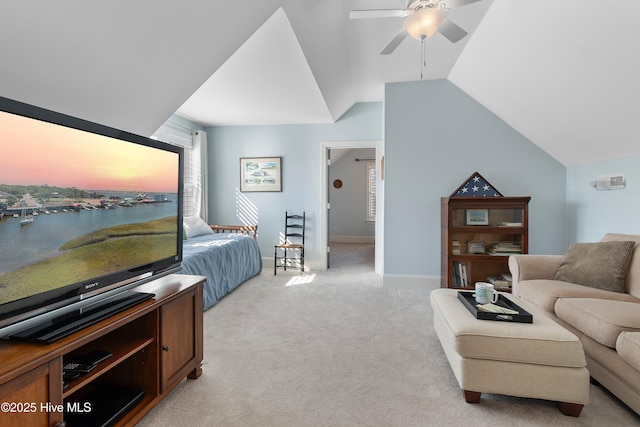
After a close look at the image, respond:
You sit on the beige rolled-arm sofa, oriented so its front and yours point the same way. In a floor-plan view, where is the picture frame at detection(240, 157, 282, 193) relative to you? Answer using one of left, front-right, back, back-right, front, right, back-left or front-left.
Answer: front-right

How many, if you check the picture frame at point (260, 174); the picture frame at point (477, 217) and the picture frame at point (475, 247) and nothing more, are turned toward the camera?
3

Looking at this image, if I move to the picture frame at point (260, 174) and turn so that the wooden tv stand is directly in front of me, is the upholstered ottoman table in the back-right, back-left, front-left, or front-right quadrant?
front-left

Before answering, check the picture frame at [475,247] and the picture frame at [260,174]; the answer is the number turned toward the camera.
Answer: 2

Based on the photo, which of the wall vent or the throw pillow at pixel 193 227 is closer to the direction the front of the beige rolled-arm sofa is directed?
the throw pillow

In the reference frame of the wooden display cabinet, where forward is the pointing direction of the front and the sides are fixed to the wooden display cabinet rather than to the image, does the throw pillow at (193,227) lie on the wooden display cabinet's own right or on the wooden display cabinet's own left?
on the wooden display cabinet's own right

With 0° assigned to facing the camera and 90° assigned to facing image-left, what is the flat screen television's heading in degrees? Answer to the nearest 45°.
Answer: approximately 315°

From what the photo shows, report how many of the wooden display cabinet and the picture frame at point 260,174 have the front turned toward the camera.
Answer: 2

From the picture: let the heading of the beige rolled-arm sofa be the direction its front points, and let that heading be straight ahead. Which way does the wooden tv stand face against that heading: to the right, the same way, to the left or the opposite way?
the opposite way

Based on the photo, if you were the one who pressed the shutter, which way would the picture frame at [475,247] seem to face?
facing the viewer

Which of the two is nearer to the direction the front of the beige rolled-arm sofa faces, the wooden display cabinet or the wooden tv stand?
the wooden tv stand

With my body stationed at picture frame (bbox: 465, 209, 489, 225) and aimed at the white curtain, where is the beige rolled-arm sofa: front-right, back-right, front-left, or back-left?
back-left

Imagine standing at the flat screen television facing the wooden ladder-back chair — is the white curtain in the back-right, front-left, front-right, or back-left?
front-left

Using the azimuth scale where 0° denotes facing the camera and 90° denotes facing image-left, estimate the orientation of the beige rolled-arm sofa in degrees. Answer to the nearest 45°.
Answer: approximately 45°

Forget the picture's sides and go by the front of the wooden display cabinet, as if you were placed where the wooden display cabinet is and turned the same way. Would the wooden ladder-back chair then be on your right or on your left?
on your right

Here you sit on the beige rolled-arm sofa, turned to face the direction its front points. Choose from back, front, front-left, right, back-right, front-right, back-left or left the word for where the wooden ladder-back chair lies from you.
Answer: front-right

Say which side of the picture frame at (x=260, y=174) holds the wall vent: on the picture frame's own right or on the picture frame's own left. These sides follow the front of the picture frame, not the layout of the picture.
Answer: on the picture frame's own left

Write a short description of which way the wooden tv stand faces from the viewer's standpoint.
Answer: facing the viewer and to the right of the viewer

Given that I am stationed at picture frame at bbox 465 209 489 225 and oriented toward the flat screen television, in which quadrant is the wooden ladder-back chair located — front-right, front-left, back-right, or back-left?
front-right

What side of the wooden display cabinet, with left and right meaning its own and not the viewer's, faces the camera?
front

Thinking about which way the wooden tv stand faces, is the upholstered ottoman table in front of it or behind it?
in front
